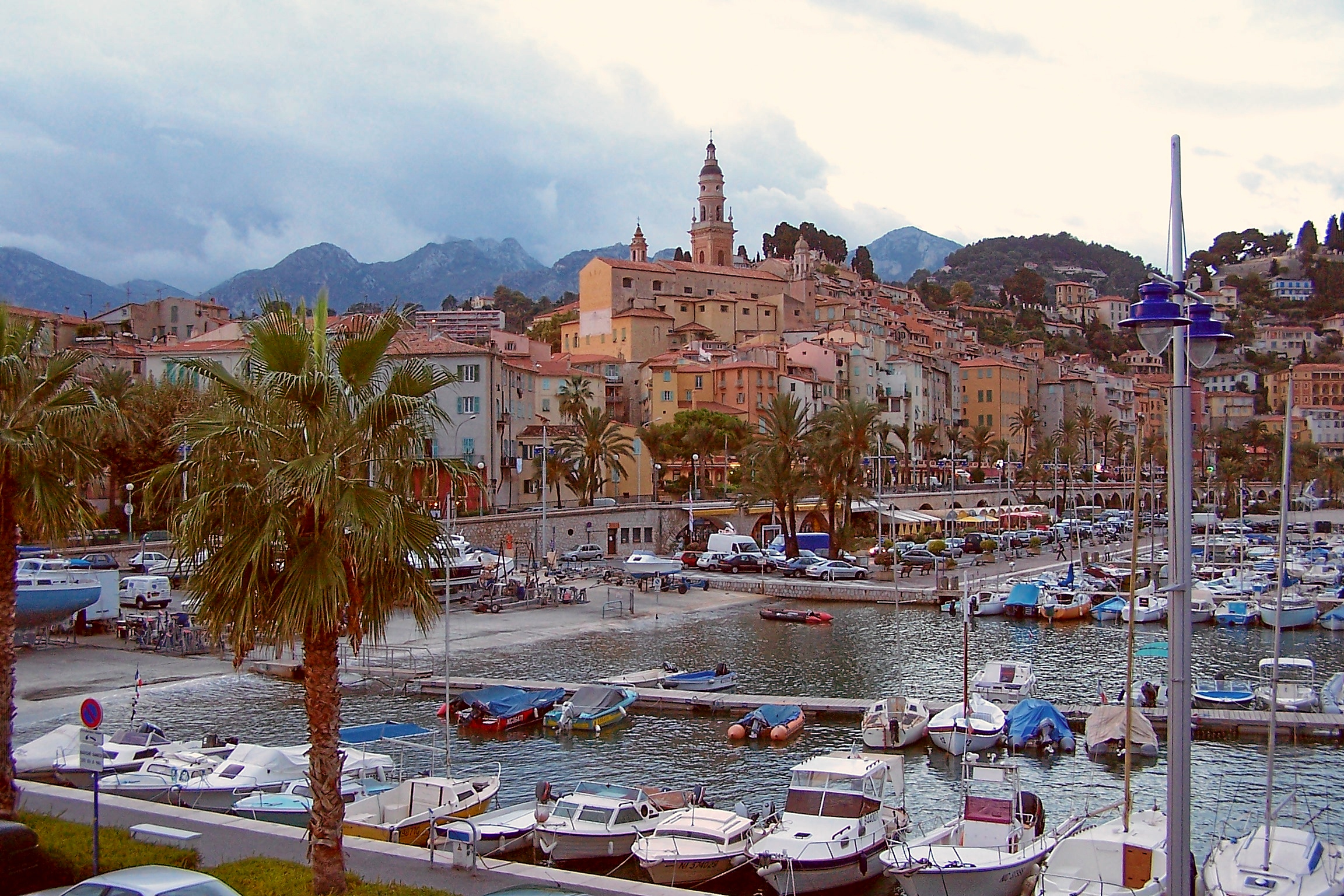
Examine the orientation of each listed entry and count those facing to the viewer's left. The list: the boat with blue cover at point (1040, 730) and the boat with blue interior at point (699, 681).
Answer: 1

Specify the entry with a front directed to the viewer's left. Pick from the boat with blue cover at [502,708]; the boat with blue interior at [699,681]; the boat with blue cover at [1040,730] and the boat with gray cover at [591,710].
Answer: the boat with blue interior at [699,681]

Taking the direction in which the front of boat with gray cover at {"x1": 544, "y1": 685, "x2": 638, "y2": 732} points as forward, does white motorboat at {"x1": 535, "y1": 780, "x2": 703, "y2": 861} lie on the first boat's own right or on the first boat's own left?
on the first boat's own right

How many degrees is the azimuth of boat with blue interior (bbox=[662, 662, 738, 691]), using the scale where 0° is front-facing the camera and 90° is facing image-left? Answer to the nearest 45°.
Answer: approximately 90°

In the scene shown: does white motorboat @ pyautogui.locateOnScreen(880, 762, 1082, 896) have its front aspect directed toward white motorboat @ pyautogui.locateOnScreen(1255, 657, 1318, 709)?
no

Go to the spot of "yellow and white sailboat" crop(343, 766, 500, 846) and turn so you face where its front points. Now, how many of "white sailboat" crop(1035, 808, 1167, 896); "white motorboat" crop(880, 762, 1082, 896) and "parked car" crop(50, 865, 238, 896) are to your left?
0

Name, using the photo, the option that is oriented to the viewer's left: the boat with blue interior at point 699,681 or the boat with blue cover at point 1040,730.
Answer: the boat with blue interior at point 699,681

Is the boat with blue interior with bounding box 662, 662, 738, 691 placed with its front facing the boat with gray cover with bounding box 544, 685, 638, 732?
no

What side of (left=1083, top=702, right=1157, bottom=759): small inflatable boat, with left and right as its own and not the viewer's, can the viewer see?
back

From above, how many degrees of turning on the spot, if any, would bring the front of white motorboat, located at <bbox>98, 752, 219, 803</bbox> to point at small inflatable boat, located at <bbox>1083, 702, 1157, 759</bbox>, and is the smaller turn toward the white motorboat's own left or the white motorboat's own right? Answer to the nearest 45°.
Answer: approximately 135° to the white motorboat's own left

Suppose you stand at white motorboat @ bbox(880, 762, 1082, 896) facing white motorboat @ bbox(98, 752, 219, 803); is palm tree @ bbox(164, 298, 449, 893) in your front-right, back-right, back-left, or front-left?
front-left

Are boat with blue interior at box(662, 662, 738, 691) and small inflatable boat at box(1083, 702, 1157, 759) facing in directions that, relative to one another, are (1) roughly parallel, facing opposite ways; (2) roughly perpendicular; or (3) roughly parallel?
roughly perpendicular

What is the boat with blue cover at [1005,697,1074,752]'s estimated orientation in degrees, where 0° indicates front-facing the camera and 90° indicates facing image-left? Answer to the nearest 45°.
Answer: approximately 180°

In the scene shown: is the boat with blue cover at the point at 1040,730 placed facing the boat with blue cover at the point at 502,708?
no

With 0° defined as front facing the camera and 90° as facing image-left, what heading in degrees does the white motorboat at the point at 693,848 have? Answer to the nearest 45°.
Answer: approximately 45°

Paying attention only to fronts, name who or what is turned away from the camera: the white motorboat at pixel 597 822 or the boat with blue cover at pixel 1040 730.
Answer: the boat with blue cover
